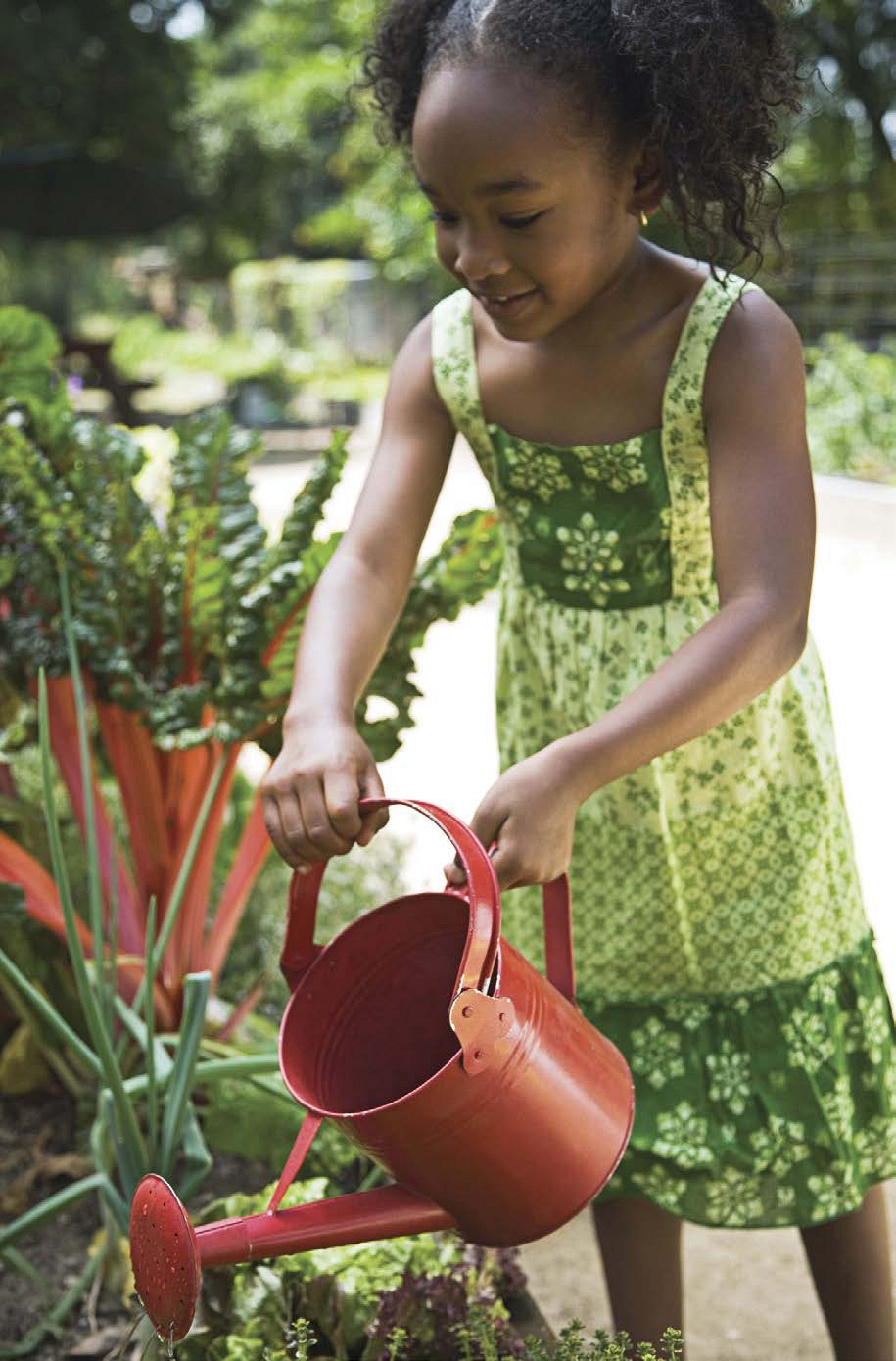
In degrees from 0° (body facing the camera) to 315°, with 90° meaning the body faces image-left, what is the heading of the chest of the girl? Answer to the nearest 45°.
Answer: approximately 45°

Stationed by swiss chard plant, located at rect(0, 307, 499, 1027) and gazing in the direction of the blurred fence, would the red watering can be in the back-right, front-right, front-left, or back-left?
back-right

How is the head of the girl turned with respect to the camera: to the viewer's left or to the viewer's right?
to the viewer's left

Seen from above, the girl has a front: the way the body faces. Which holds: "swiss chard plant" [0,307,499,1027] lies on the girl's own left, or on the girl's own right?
on the girl's own right

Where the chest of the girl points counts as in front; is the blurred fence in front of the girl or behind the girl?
behind

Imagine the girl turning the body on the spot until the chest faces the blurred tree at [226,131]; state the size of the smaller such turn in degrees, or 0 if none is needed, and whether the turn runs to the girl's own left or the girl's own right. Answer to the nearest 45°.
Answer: approximately 135° to the girl's own right
